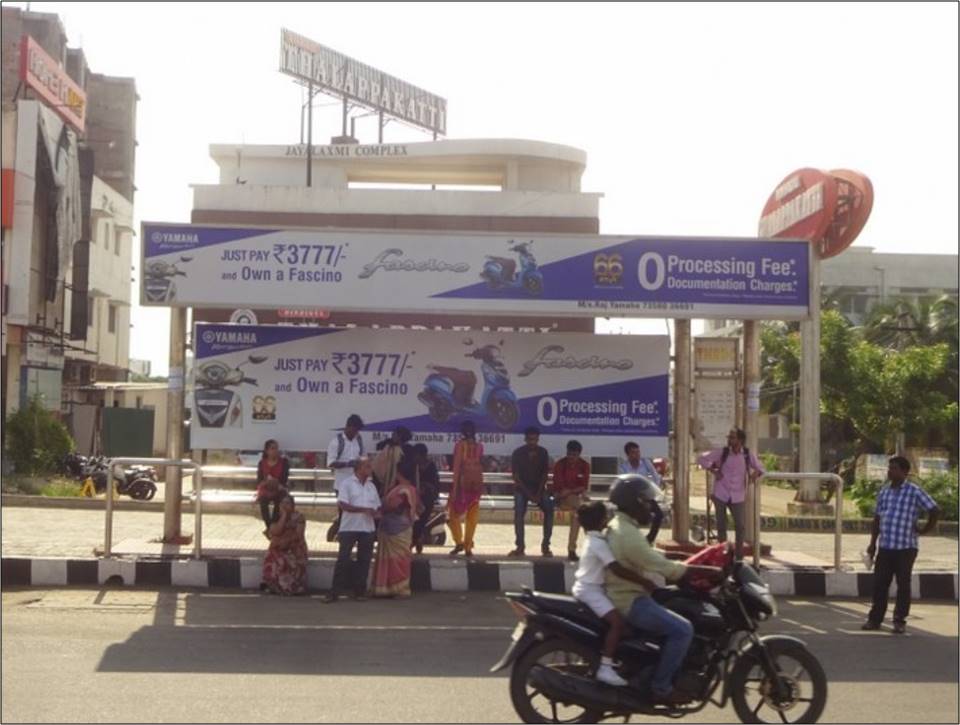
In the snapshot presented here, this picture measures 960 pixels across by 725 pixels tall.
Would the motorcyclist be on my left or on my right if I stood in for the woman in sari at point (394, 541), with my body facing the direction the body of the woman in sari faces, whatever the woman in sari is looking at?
on my left

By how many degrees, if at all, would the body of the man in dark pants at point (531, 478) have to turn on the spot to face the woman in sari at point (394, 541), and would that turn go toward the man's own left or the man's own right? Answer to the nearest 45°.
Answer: approximately 45° to the man's own right

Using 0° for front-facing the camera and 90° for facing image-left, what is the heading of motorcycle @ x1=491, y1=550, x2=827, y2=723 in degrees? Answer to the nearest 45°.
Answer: approximately 270°

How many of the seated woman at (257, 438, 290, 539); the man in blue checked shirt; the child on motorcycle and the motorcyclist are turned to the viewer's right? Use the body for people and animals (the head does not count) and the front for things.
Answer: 2

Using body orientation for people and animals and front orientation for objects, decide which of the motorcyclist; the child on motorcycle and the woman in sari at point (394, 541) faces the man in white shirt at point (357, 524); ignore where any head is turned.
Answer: the woman in sari

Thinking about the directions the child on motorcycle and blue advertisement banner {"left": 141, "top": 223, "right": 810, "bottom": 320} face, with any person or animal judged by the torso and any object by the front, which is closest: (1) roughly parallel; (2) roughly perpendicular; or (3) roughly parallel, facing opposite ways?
roughly perpendicular

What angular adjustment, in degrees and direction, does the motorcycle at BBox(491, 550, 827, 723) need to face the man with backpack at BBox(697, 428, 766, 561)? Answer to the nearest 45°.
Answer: approximately 90° to its left

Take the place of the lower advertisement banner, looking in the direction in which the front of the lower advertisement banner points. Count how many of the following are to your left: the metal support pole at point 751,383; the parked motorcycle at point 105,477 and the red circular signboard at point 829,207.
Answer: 2

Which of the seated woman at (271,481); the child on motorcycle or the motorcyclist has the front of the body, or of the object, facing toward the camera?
the seated woman

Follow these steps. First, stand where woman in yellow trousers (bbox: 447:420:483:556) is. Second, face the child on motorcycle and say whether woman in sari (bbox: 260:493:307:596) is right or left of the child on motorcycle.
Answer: right

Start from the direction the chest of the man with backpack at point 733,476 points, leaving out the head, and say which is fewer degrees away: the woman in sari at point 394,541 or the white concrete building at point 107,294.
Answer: the woman in sari
